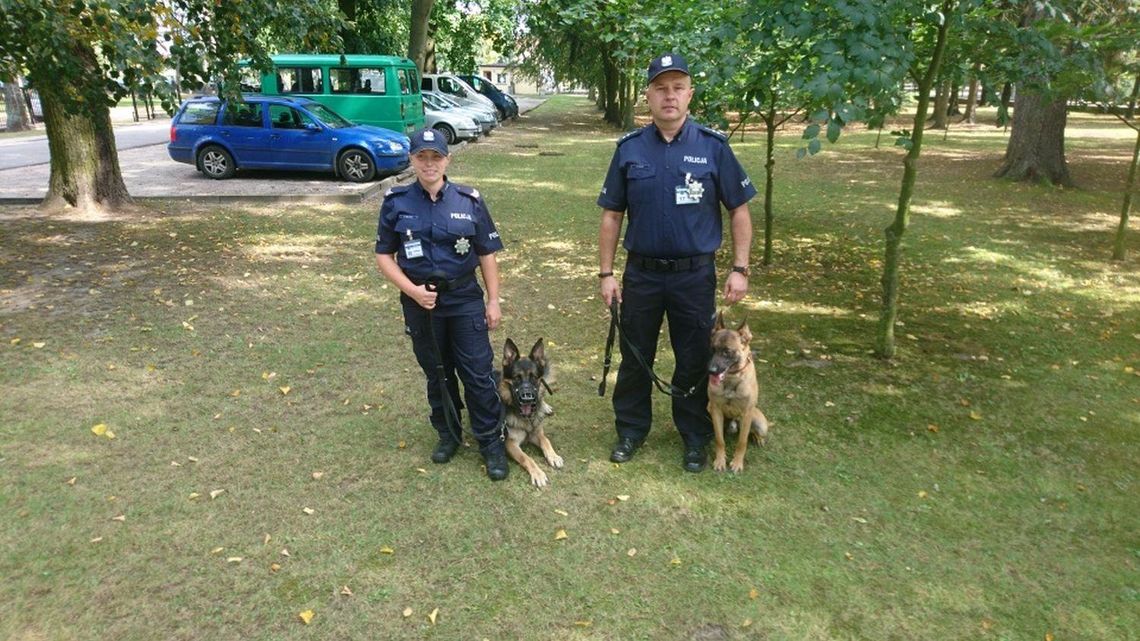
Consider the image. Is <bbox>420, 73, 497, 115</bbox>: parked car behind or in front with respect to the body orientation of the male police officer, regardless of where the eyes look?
behind

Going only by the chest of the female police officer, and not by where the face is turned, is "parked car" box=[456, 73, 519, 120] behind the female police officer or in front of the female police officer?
behind

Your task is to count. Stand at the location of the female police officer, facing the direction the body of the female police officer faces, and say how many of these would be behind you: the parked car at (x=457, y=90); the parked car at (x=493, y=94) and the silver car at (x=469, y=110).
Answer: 3

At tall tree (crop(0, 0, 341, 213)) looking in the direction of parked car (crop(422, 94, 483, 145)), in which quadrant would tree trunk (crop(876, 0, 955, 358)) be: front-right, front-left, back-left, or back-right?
back-right

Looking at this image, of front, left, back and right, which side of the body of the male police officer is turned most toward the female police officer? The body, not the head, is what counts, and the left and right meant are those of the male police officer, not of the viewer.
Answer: right

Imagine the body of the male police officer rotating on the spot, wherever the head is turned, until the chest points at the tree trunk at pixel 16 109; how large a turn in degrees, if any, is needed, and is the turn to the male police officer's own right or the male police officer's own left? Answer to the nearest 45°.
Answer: approximately 135° to the male police officer's own right

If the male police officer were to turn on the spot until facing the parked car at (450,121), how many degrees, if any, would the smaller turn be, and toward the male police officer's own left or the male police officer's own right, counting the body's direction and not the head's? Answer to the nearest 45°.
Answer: approximately 180°

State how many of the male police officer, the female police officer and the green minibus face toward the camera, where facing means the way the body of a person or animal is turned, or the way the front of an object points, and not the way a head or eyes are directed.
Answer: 2

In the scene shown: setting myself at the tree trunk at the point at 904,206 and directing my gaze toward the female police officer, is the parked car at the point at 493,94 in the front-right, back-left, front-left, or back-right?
back-right

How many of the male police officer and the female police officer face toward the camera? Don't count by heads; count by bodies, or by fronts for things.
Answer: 2

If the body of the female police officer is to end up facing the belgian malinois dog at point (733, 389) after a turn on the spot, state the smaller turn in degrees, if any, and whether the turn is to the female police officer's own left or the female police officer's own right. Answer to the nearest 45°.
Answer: approximately 90° to the female police officer's own left
